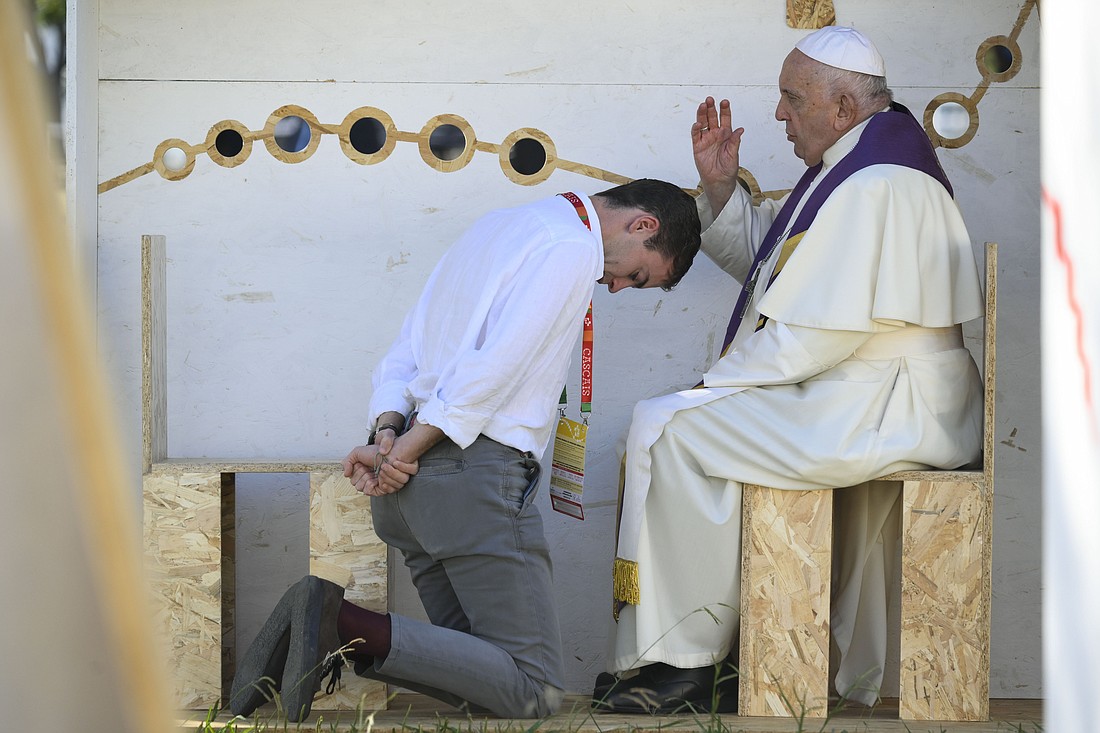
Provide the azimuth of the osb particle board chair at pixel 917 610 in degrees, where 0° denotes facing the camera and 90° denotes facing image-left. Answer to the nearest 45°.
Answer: approximately 90°
